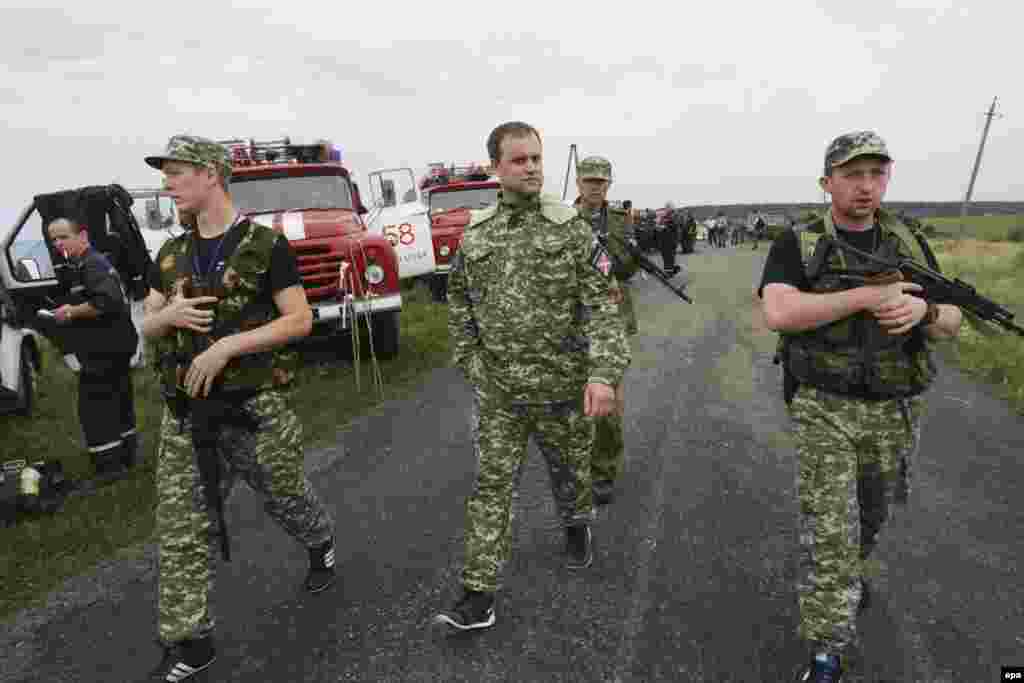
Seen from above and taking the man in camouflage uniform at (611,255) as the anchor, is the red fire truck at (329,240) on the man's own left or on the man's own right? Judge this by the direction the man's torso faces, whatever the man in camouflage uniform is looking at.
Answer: on the man's own right

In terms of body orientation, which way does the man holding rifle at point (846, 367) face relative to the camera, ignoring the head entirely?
toward the camera

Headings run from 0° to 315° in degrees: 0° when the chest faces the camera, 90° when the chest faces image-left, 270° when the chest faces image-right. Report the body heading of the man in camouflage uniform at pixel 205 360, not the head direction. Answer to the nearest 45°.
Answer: approximately 45°

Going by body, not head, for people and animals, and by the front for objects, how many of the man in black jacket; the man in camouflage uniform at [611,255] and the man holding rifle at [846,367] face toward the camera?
2

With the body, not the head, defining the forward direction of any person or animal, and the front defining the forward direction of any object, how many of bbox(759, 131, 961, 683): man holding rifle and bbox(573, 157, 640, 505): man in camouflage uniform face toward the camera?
2

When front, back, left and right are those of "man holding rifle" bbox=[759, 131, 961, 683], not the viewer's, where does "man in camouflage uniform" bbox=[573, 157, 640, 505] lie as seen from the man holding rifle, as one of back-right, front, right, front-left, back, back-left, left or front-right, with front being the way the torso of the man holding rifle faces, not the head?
back-right

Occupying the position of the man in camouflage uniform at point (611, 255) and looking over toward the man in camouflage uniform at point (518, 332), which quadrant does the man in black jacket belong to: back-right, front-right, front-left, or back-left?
front-right

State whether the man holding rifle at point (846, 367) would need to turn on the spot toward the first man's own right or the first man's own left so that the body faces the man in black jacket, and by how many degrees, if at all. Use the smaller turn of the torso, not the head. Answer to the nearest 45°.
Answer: approximately 90° to the first man's own right

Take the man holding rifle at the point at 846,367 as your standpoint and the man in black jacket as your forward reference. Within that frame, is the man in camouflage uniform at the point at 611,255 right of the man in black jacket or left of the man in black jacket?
right

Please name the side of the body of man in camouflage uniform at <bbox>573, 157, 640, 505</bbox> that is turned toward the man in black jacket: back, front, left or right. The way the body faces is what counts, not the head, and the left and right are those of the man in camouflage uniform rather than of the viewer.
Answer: right

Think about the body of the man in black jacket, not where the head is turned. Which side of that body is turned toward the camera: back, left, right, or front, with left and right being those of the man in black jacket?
left

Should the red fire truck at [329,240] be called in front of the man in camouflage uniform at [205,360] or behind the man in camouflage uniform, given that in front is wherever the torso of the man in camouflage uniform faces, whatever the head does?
behind

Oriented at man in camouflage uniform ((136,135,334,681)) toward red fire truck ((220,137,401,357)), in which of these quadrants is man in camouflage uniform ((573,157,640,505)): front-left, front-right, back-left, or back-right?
front-right
